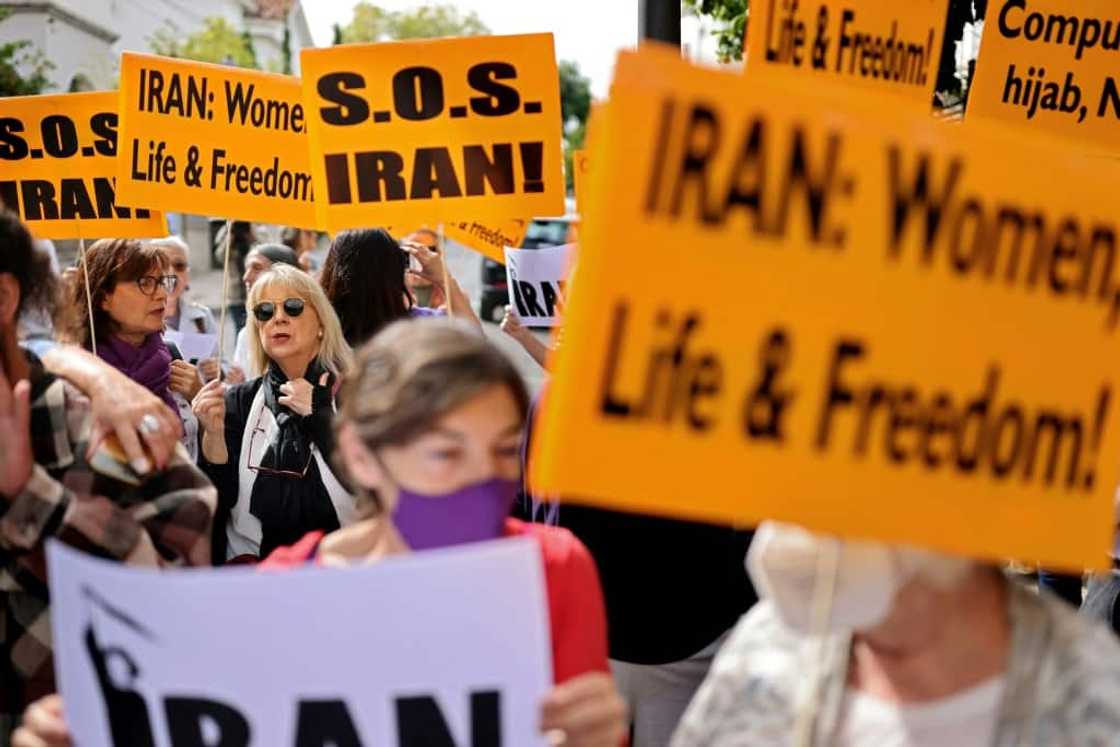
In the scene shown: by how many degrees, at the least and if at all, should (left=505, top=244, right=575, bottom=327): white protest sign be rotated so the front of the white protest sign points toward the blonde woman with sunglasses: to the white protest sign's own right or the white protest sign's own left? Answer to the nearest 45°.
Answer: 0° — it already faces them

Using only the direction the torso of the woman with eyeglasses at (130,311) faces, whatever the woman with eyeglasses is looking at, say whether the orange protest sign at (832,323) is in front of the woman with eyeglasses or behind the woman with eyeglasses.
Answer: in front

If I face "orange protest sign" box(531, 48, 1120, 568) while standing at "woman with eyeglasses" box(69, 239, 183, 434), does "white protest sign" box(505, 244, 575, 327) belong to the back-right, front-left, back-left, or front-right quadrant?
back-left

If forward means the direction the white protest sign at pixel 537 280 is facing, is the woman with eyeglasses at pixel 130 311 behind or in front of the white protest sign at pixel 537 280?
in front

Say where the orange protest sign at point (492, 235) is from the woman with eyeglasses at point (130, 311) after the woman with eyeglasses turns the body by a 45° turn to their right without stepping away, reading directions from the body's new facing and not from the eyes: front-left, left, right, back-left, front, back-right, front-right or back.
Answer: back-left

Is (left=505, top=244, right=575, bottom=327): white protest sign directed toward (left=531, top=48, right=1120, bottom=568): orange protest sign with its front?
yes

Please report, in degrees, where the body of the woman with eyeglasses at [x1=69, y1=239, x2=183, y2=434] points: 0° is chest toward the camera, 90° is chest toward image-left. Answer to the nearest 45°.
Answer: approximately 315°

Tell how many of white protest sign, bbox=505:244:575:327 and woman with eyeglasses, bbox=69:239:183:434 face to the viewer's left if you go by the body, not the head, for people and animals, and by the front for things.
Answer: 0

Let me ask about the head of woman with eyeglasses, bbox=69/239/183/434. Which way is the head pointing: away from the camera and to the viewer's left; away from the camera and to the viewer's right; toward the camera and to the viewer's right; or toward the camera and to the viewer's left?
toward the camera and to the viewer's right

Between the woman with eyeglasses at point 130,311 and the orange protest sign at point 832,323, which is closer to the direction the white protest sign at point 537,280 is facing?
the orange protest sign

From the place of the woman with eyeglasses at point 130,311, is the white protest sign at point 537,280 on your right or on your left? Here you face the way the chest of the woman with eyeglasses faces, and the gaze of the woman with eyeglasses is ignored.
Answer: on your left

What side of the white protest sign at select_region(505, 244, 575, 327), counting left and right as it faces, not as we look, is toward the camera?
front

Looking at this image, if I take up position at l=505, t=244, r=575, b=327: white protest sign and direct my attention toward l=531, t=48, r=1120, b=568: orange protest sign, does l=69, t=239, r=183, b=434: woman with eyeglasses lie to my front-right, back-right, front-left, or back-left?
front-right
